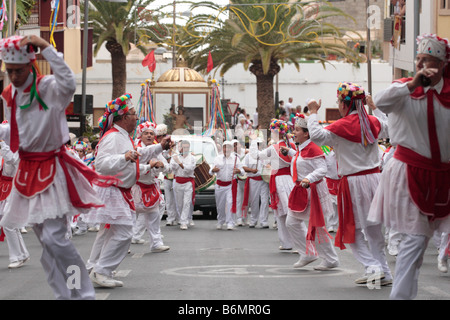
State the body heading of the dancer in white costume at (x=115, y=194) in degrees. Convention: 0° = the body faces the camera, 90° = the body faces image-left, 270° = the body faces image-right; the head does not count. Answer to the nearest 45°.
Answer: approximately 270°

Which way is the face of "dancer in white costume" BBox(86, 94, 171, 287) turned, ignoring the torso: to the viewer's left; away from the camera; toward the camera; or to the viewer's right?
to the viewer's right

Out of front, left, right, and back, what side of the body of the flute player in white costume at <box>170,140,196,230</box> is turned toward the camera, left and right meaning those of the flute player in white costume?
front

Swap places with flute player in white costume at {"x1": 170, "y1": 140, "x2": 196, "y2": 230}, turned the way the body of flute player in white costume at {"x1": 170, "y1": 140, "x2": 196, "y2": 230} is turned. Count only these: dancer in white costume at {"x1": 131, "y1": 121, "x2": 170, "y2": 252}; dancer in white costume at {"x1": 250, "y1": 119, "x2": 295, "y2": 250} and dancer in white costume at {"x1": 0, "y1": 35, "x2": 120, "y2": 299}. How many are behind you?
0

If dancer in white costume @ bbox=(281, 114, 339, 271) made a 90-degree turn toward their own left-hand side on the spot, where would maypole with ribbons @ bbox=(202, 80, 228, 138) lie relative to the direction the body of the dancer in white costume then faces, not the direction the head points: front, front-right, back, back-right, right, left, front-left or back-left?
back-left

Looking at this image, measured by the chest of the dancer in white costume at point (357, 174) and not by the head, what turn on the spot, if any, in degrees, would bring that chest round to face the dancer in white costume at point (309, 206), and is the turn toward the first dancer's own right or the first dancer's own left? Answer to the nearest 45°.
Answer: approximately 45° to the first dancer's own right

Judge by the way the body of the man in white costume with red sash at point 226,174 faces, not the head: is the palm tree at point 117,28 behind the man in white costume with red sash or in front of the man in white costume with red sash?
behind

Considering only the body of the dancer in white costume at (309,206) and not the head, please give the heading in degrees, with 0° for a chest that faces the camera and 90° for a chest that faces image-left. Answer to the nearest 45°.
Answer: approximately 45°

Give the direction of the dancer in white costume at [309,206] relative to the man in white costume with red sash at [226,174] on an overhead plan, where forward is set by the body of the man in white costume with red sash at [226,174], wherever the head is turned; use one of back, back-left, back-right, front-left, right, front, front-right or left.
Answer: front

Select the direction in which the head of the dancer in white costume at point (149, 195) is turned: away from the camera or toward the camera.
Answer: toward the camera

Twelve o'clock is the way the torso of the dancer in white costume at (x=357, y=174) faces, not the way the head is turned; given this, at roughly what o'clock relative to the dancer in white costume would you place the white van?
The white van is roughly at 1 o'clock from the dancer in white costume.

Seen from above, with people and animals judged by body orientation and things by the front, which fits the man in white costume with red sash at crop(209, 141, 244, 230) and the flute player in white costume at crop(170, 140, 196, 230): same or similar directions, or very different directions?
same or similar directions

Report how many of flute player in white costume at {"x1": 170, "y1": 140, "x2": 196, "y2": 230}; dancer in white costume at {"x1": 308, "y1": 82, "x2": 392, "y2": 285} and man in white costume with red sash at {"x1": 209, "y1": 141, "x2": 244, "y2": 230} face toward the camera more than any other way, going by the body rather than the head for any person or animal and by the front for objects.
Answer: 2

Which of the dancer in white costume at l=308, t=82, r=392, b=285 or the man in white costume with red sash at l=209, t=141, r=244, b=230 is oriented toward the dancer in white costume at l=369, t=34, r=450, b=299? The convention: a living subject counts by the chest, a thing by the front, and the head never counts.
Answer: the man in white costume with red sash at l=209, t=141, r=244, b=230

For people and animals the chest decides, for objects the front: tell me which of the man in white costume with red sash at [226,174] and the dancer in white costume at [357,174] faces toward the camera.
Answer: the man in white costume with red sash at [226,174]

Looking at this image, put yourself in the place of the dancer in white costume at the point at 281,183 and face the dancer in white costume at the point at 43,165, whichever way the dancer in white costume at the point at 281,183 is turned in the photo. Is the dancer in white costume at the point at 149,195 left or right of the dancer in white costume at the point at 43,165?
right
